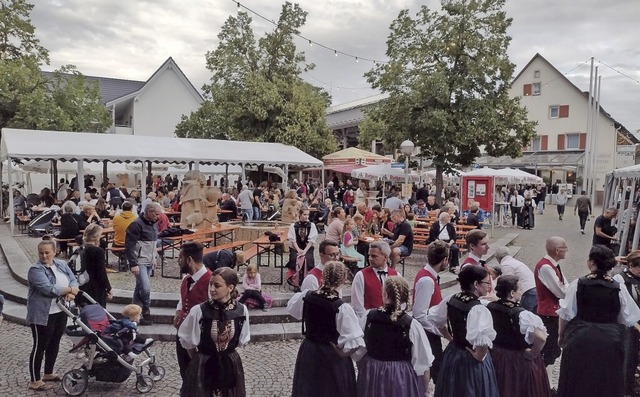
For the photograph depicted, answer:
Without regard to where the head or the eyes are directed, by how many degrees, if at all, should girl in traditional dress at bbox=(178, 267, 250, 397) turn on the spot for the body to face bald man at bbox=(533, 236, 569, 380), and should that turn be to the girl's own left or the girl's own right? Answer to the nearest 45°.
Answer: approximately 90° to the girl's own left

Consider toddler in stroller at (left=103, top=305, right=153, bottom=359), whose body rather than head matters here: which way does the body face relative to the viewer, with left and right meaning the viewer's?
facing to the right of the viewer

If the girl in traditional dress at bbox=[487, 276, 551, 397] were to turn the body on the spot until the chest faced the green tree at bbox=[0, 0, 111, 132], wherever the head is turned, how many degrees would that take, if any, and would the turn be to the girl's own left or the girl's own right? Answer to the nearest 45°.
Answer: approximately 90° to the girl's own left

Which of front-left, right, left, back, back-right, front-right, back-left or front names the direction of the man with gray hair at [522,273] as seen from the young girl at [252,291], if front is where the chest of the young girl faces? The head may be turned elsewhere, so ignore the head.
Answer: front-left

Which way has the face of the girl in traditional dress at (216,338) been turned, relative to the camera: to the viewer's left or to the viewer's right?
to the viewer's left

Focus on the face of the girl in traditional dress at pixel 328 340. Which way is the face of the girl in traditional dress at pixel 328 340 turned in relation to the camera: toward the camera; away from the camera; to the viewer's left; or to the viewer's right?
away from the camera

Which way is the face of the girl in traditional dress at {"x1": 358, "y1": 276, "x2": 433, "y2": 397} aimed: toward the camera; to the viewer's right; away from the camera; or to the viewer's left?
away from the camera

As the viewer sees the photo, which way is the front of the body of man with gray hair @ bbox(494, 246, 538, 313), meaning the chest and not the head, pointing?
to the viewer's left

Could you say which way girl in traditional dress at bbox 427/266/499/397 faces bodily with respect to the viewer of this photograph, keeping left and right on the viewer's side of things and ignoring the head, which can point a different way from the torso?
facing away from the viewer and to the right of the viewer

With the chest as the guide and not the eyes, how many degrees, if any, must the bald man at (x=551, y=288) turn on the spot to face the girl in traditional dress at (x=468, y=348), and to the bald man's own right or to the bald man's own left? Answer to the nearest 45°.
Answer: approximately 90° to the bald man's own right

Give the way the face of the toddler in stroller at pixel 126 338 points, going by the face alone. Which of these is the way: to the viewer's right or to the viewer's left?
to the viewer's right

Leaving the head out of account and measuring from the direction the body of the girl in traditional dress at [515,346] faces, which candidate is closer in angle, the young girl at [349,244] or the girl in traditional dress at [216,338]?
the young girl

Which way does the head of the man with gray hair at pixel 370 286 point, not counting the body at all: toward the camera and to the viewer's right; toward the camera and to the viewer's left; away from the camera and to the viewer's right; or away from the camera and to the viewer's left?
toward the camera and to the viewer's left

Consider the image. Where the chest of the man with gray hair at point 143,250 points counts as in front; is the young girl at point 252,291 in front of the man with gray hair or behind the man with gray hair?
in front

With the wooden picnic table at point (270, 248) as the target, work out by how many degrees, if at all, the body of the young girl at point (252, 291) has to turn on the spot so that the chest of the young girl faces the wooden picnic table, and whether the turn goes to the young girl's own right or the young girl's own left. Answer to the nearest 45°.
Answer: approximately 180°

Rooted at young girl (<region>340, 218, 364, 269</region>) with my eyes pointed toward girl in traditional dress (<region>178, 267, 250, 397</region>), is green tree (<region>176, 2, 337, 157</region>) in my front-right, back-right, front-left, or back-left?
back-right

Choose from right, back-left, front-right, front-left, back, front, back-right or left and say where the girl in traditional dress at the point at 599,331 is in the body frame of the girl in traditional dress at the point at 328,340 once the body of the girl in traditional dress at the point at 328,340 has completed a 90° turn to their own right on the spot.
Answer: front
